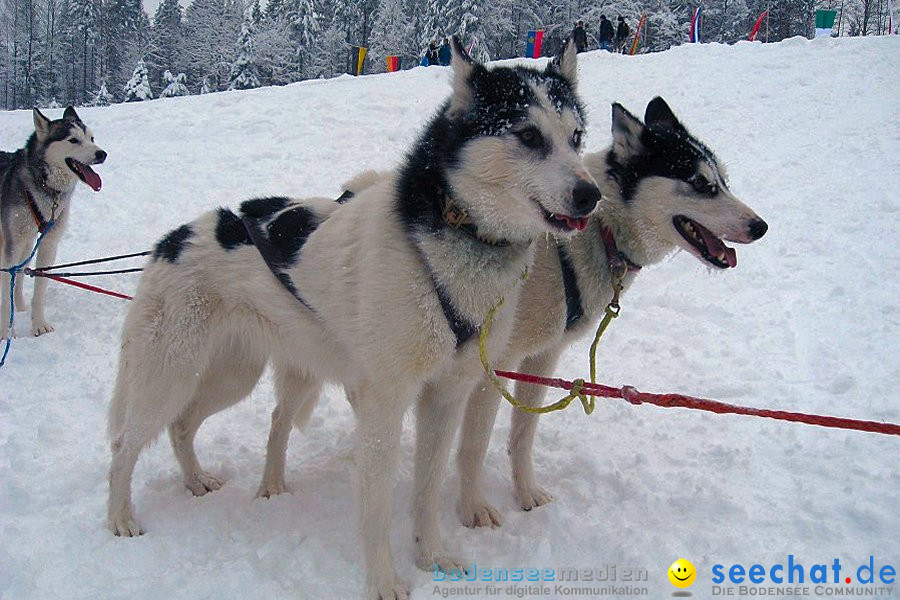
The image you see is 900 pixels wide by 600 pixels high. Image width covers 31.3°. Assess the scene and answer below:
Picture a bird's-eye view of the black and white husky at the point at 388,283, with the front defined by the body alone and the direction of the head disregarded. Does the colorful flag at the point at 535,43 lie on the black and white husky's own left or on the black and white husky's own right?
on the black and white husky's own left

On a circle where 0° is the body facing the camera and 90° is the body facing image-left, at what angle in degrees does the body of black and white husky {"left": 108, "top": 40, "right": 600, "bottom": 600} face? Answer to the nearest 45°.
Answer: approximately 315°

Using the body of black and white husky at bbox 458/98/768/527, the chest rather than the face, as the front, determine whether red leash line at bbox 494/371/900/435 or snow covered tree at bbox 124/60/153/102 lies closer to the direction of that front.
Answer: the red leash line

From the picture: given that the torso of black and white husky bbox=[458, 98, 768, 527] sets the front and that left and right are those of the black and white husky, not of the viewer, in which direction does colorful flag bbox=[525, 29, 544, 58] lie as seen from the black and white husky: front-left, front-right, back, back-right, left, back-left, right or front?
back-left

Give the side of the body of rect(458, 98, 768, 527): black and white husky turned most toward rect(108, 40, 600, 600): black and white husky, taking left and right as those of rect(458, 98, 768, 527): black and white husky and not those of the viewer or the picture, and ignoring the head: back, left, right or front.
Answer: right
